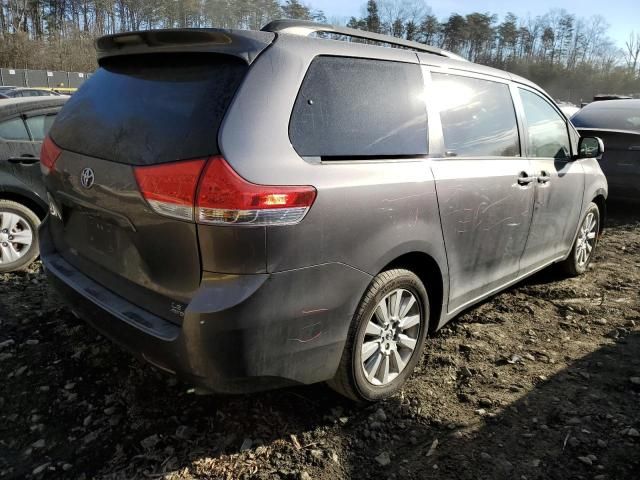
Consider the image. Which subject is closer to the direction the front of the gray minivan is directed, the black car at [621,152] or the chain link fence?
the black car

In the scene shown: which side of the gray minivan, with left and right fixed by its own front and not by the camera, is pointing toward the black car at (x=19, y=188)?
left

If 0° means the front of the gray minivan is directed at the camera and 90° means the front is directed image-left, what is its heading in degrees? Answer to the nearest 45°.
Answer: approximately 225°

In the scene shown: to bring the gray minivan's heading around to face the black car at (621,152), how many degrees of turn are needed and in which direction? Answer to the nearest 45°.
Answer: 0° — it already faces it

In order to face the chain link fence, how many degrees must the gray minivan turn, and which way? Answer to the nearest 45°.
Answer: approximately 90° to its left
